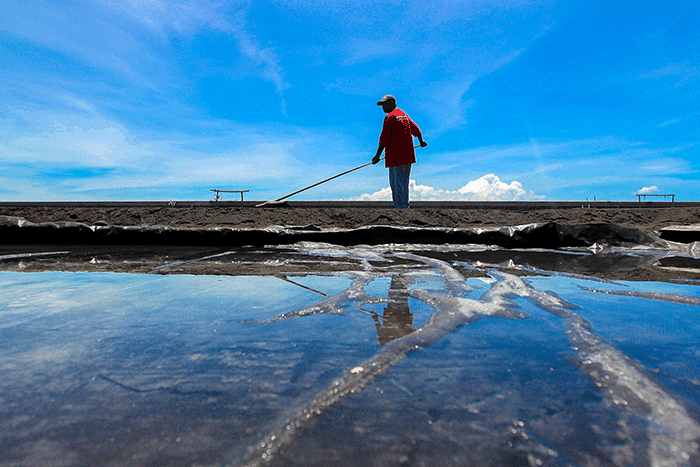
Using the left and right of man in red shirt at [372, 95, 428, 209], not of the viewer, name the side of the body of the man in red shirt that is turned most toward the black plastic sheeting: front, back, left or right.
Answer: left

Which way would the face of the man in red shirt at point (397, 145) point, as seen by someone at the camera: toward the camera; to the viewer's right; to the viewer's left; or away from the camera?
to the viewer's left

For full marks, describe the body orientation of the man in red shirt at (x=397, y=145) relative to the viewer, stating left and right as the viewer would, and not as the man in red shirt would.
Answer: facing away from the viewer and to the left of the viewer
